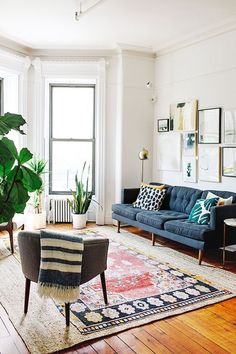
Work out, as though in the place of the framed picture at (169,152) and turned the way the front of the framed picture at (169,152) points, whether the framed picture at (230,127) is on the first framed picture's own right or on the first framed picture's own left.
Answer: on the first framed picture's own left

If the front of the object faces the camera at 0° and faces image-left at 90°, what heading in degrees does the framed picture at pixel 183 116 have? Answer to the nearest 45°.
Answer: approximately 45°

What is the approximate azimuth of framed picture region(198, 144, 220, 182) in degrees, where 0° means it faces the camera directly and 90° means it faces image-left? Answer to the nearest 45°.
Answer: approximately 45°

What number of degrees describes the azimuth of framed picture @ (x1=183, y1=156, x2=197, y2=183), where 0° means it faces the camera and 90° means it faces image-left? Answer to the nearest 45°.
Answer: approximately 45°

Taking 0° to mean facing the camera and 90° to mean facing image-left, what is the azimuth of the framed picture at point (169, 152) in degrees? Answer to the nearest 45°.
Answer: approximately 45°

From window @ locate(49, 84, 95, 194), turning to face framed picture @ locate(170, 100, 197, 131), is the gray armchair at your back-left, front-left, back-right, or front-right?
front-right

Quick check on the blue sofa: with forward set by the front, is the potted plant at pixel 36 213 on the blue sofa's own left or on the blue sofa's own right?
on the blue sofa's own right

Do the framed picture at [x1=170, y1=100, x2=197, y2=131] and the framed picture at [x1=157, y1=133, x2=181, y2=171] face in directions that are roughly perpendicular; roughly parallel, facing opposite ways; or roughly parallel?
roughly parallel

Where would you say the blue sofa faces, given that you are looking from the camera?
facing the viewer and to the left of the viewer

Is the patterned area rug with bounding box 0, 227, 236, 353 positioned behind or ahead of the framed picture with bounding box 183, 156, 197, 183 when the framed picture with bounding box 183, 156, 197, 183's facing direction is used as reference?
ahead

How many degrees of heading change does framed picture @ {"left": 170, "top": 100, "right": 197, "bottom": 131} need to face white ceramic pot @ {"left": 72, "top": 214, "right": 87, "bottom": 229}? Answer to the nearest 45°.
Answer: approximately 45° to its right

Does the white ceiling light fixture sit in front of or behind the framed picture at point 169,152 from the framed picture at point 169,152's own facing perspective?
in front

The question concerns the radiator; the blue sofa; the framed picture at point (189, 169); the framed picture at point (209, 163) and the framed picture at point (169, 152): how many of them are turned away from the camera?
0
